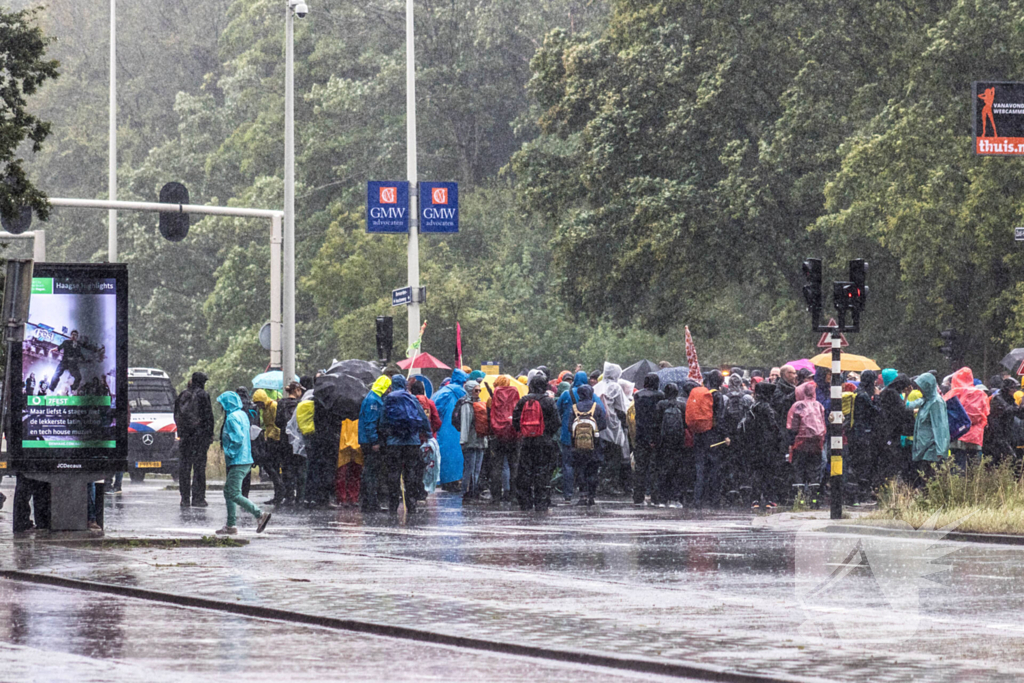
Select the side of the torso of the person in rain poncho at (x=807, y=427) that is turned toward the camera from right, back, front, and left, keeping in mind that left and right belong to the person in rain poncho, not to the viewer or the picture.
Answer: back

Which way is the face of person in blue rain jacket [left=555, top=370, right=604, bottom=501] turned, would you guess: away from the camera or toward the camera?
away from the camera

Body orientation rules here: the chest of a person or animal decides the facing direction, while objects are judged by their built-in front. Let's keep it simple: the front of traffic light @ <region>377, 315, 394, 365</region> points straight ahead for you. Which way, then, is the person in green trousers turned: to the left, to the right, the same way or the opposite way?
to the left

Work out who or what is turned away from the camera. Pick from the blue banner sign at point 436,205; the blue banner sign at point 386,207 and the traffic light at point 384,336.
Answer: the traffic light

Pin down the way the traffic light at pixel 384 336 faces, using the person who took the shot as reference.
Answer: facing away from the viewer

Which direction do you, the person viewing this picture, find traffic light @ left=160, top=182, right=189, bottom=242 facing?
facing away from the viewer

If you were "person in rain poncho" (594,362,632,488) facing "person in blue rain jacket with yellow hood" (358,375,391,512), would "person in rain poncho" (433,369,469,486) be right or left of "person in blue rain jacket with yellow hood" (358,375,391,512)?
right
